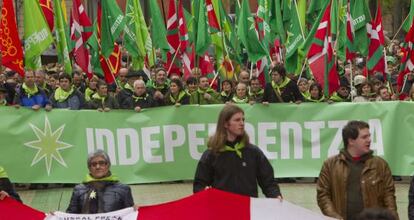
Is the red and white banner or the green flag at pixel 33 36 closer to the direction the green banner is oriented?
the red and white banner

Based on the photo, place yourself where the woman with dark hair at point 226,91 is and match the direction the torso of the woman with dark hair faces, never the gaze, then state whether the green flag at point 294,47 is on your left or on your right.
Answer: on your left

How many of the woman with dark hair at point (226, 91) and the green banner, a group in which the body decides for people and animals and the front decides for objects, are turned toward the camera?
2

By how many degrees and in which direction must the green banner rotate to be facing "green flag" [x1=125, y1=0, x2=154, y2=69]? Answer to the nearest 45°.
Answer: approximately 180°

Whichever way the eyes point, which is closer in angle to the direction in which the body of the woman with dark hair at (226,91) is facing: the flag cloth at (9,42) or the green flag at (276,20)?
the flag cloth

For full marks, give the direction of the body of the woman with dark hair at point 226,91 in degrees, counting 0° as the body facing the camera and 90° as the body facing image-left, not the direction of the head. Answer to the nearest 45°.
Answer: approximately 0°

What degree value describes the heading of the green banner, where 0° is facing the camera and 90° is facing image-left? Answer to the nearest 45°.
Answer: approximately 0°
